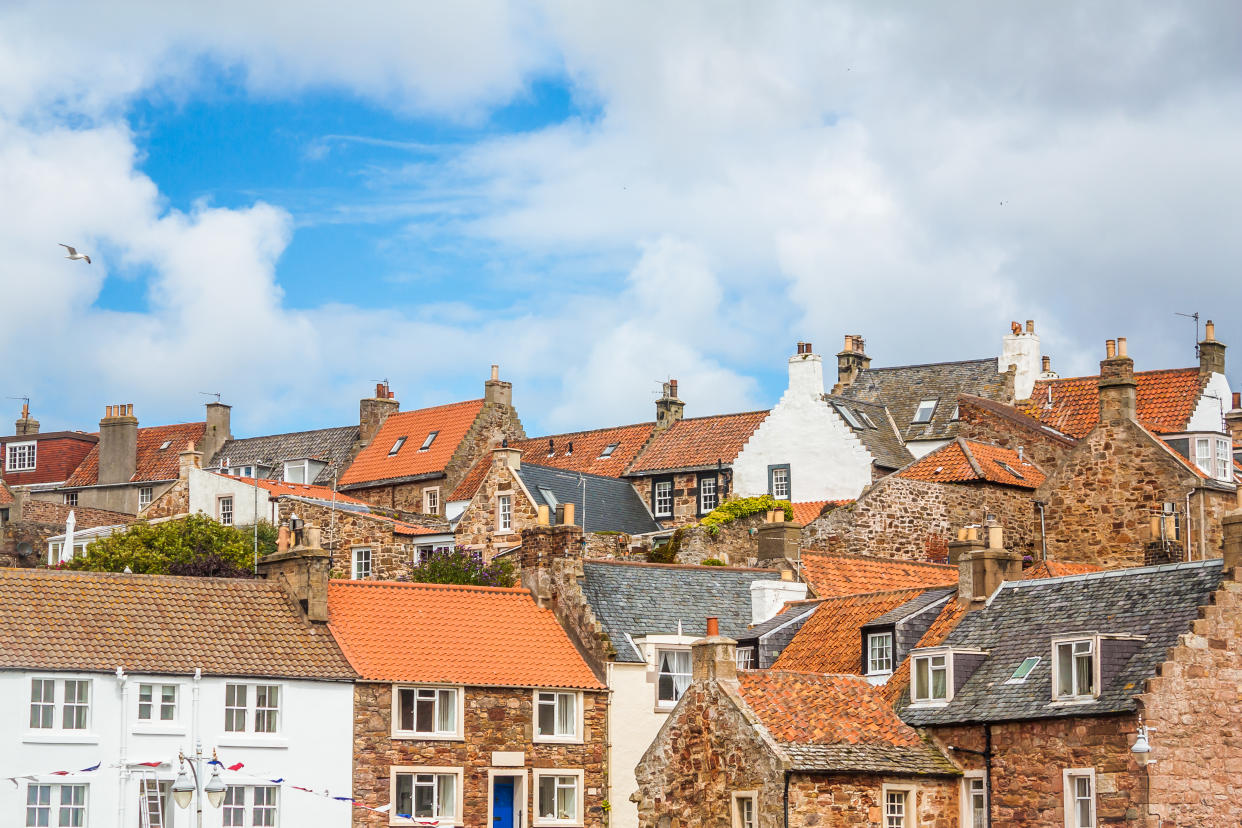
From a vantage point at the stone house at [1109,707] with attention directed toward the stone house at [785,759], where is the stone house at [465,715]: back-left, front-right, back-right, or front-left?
front-right

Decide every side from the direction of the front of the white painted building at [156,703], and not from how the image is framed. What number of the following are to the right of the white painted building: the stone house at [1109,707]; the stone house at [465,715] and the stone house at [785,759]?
0

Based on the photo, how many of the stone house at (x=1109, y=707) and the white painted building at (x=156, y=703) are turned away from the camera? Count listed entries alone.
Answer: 0

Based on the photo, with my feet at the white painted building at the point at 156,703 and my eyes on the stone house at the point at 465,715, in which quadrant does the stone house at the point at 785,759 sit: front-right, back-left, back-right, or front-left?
front-right

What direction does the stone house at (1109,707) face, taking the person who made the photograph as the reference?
facing the viewer and to the left of the viewer

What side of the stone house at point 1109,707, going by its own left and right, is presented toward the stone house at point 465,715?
right

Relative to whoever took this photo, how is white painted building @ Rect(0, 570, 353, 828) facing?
facing the viewer

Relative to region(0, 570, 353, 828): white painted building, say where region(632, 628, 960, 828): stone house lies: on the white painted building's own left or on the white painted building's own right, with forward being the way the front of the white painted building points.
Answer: on the white painted building's own left

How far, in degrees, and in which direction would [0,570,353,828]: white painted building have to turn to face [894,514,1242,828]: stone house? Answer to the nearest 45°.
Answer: approximately 45° to its left

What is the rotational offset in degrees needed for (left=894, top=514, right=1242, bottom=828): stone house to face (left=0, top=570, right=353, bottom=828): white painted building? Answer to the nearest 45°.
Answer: approximately 45° to its right
